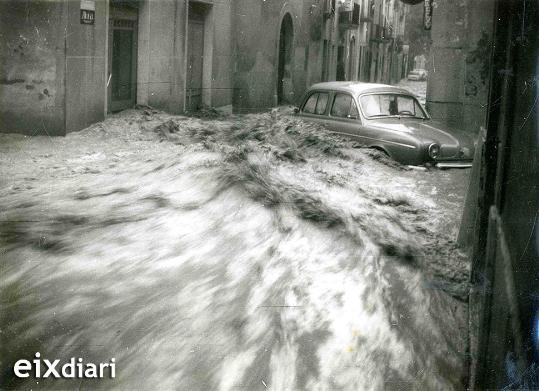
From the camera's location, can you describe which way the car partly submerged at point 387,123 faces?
facing the viewer and to the right of the viewer

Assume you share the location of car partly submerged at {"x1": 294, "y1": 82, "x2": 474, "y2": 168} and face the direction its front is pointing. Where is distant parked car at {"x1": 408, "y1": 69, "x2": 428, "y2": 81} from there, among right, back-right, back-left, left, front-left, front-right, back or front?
back-left
